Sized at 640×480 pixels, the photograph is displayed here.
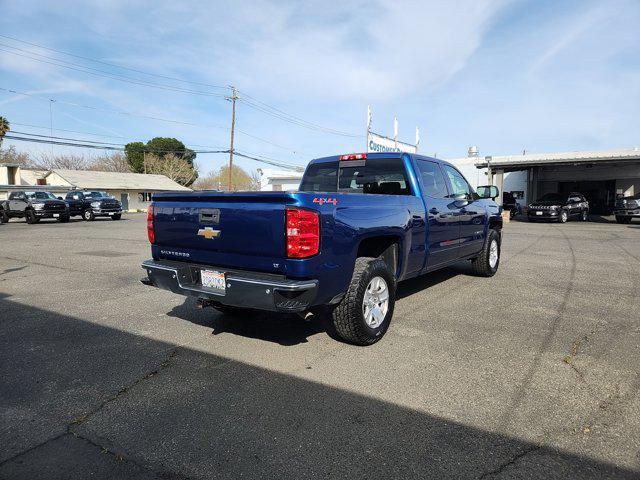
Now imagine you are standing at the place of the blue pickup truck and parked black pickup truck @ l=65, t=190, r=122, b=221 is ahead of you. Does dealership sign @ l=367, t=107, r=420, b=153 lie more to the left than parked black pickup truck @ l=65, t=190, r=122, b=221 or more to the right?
right

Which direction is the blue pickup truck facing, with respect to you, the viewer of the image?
facing away from the viewer and to the right of the viewer

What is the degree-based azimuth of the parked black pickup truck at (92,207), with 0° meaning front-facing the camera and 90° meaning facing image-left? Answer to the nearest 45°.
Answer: approximately 315°

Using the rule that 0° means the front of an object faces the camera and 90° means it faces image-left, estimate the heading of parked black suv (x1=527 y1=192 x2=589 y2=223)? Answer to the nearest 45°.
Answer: approximately 45°

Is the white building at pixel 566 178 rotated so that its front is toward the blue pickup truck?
yes

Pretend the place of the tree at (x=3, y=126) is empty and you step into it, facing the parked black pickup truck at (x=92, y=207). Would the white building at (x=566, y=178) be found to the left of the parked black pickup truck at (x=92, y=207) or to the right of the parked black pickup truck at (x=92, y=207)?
left

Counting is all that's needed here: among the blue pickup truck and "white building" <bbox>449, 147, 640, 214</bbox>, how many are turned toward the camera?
1

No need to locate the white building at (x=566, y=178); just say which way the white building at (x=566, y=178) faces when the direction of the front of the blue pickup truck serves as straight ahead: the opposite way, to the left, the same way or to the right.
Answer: the opposite way
